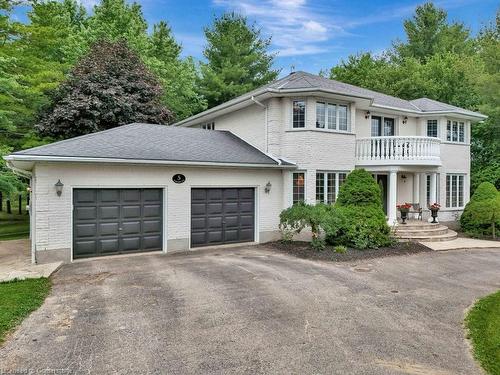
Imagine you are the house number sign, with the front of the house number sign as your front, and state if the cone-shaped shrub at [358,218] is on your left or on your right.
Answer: on your left

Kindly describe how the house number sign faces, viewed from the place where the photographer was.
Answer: facing the viewer

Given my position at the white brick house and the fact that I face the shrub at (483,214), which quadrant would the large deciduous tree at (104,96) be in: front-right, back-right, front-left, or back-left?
back-left

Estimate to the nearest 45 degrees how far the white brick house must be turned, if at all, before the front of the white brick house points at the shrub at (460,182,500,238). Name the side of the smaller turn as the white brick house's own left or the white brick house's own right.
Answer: approximately 45° to the white brick house's own left

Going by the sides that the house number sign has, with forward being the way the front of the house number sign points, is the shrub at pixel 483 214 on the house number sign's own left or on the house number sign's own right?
on the house number sign's own left

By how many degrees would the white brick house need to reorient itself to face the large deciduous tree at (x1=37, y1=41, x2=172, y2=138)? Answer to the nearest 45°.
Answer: approximately 180°

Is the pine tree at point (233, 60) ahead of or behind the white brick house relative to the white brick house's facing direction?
behind

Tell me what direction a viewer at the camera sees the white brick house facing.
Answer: facing the viewer and to the right of the viewer
